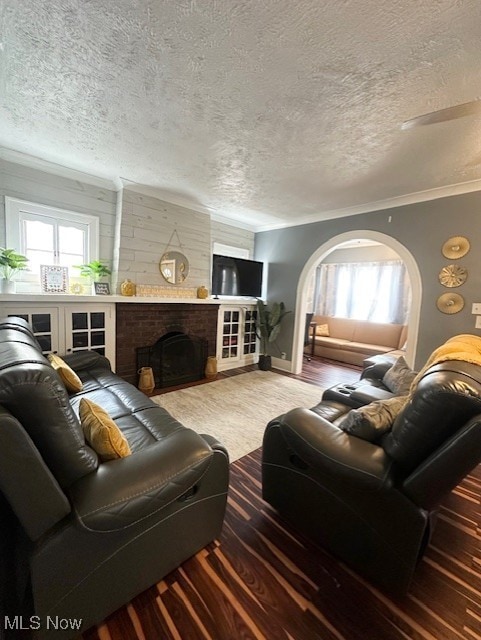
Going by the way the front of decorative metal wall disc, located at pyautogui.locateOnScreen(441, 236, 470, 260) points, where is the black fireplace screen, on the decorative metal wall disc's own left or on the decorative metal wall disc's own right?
on the decorative metal wall disc's own right

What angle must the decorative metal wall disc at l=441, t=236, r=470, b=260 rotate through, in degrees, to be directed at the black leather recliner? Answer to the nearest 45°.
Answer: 0° — it already faces it

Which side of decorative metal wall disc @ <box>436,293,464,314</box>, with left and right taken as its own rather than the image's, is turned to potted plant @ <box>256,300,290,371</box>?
right

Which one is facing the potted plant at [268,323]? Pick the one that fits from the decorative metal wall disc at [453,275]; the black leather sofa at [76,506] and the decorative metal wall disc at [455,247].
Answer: the black leather sofa

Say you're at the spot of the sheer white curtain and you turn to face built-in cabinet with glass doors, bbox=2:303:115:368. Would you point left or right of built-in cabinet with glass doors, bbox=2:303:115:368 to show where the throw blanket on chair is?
left

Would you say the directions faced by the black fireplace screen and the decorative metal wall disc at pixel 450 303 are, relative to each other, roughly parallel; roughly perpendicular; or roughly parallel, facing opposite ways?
roughly perpendicular

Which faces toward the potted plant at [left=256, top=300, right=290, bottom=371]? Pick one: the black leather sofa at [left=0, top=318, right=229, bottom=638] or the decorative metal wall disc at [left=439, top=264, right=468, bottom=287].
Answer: the black leather sofa

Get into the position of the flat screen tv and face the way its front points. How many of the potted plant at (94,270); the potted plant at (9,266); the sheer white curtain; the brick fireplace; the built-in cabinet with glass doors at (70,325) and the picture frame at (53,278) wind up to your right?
5
